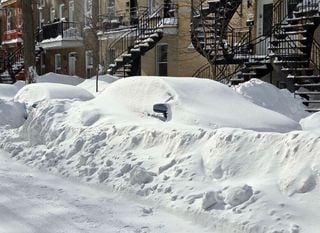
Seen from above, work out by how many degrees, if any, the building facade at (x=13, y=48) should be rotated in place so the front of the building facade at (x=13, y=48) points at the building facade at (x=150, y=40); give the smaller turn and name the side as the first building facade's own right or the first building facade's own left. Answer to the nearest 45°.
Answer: approximately 45° to the first building facade's own left

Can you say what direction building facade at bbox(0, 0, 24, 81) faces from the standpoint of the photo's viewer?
facing the viewer and to the left of the viewer

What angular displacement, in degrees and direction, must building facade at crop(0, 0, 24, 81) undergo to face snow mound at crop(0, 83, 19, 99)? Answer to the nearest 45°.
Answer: approximately 45° to its left

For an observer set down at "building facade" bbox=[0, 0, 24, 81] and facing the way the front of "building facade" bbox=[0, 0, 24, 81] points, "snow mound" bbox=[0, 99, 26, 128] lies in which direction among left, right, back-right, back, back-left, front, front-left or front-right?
front-left

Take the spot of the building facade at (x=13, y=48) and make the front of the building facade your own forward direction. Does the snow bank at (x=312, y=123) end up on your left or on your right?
on your left

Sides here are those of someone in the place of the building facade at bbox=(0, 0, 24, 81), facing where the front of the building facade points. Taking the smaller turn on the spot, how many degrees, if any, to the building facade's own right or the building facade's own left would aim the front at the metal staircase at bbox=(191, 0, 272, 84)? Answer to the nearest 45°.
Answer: approximately 45° to the building facade's own left

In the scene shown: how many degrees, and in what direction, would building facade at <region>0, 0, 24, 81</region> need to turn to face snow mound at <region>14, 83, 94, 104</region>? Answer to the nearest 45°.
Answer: approximately 45° to its left

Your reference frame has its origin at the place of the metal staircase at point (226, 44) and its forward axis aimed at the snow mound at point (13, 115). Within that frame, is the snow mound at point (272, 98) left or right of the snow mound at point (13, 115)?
left

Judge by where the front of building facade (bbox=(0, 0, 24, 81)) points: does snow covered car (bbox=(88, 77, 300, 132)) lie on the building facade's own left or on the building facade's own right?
on the building facade's own left

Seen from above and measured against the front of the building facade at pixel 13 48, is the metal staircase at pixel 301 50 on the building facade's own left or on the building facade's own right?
on the building facade's own left
